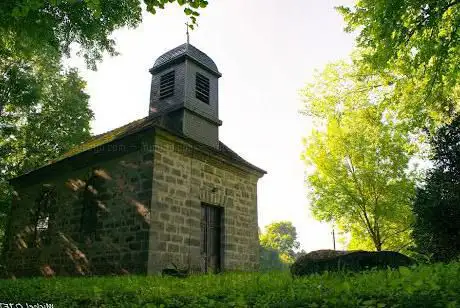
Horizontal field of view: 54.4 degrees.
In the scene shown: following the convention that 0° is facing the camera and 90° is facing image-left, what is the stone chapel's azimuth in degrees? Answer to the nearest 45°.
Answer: approximately 315°

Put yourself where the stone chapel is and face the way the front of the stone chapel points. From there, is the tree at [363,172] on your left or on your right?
on your left

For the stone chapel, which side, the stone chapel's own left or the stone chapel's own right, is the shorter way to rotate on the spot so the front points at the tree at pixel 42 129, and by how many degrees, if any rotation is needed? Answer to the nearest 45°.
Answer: approximately 180°

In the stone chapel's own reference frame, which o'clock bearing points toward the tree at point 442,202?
The tree is roughly at 11 o'clock from the stone chapel.
